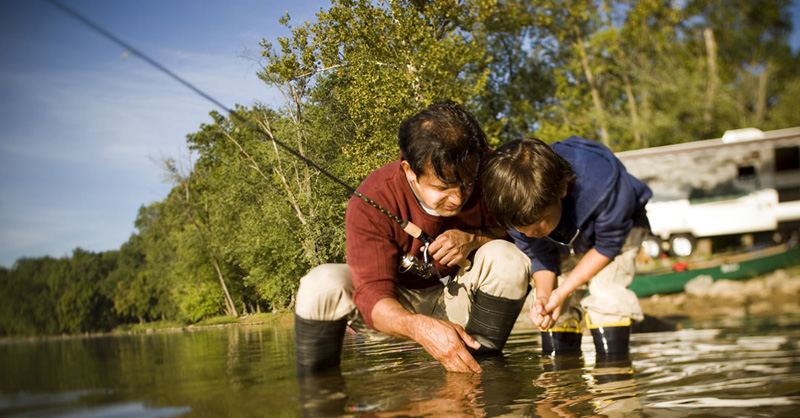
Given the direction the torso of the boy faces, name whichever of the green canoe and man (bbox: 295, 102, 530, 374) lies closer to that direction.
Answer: the man

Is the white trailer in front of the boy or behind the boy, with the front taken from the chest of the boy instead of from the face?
behind

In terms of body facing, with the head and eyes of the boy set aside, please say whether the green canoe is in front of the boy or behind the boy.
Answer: behind

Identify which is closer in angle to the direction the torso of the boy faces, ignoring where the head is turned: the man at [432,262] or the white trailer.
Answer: the man

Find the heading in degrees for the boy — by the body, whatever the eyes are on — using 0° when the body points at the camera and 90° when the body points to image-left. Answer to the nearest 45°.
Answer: approximately 45°
